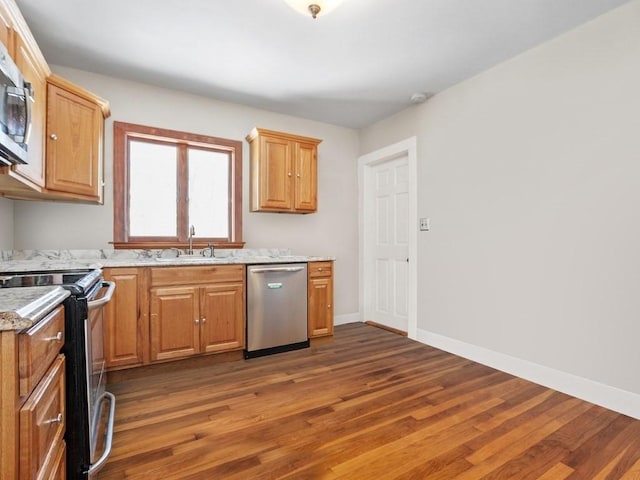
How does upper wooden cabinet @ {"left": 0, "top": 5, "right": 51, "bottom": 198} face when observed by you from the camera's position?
facing to the right of the viewer

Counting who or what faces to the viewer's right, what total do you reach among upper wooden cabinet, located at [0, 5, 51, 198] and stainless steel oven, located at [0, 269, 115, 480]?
2

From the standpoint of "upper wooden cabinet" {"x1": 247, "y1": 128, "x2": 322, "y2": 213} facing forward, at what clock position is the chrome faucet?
The chrome faucet is roughly at 4 o'clock from the upper wooden cabinet.

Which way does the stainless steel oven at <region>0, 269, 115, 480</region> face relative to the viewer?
to the viewer's right

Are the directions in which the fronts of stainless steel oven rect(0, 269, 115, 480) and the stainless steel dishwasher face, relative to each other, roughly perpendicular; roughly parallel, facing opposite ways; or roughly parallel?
roughly perpendicular

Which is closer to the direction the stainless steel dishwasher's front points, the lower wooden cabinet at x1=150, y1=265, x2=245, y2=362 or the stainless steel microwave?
the stainless steel microwave

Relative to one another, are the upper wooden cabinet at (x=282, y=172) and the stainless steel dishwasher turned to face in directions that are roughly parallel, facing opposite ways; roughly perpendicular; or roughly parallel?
roughly parallel

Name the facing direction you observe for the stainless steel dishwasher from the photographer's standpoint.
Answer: facing the viewer and to the right of the viewer
